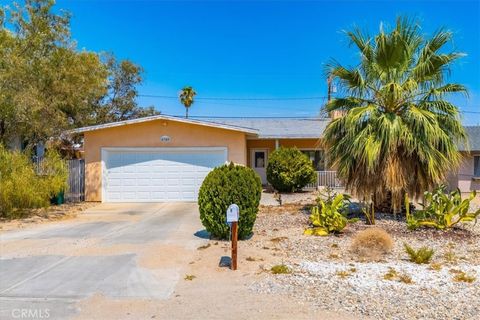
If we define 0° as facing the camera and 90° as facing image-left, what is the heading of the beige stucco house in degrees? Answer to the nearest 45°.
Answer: approximately 0°

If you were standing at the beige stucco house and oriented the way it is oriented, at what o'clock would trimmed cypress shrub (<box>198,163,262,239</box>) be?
The trimmed cypress shrub is roughly at 11 o'clock from the beige stucco house.

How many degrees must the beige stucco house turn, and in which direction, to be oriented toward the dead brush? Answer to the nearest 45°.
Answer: approximately 45° to its left

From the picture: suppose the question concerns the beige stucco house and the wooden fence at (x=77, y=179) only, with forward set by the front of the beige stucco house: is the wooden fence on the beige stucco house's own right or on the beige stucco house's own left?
on the beige stucco house's own right

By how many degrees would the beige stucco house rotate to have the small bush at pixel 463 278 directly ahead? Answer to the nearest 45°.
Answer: approximately 45° to its left

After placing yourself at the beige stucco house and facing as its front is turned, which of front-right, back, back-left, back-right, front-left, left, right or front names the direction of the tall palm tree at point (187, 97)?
back

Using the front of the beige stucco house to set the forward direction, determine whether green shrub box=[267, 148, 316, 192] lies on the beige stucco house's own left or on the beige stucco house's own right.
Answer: on the beige stucco house's own left

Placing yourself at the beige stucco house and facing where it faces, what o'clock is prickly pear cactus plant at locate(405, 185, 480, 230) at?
The prickly pear cactus plant is roughly at 10 o'clock from the beige stucco house.

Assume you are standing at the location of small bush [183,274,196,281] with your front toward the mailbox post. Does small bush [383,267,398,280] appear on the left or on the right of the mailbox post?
right

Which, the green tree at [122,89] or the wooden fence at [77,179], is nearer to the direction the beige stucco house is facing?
the wooden fence

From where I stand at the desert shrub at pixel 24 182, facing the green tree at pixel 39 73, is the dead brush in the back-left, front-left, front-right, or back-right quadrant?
back-right
